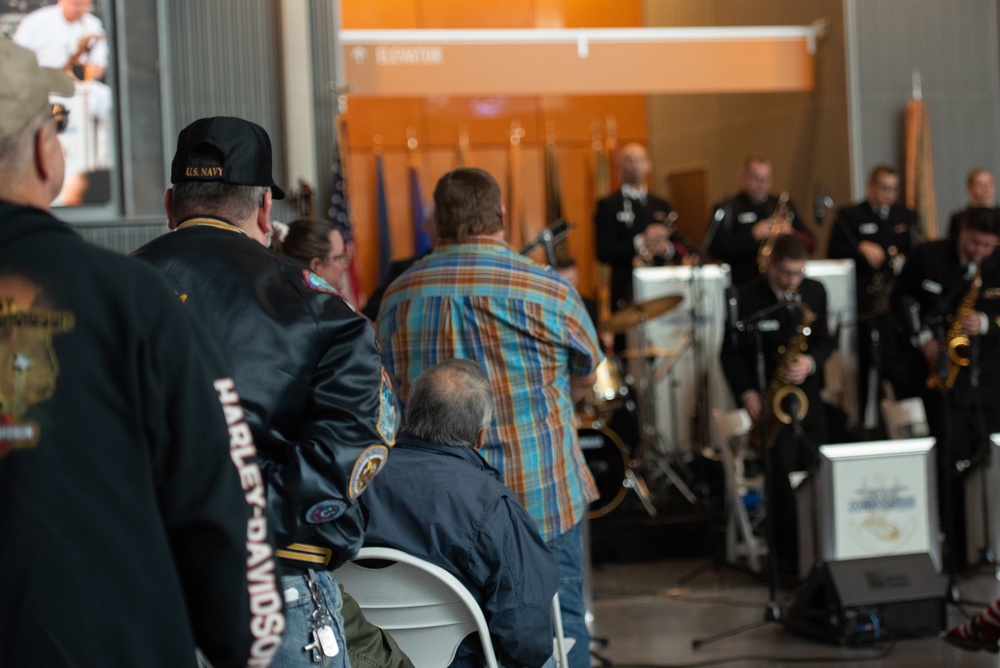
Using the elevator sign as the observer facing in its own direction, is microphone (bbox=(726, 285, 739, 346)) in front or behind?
in front

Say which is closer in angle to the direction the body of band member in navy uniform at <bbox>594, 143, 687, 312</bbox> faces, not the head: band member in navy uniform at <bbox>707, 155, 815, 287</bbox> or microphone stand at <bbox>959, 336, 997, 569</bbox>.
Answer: the microphone stand

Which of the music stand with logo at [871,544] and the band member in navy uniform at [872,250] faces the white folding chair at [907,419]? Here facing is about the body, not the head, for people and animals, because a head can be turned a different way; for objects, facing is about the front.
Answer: the band member in navy uniform

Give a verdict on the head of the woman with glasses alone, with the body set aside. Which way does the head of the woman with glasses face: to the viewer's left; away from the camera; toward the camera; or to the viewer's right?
to the viewer's right

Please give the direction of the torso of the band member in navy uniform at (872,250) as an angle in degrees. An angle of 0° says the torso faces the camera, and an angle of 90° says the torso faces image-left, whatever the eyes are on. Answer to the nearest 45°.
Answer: approximately 0°

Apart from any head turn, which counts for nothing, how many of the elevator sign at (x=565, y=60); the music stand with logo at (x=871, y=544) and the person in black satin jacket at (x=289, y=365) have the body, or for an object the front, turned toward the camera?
2

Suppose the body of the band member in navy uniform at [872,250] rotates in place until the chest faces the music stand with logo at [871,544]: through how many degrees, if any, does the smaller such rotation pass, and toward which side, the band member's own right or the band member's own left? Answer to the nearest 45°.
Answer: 0° — they already face it

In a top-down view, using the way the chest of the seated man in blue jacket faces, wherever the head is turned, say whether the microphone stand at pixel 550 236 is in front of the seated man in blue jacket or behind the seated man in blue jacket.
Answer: in front
